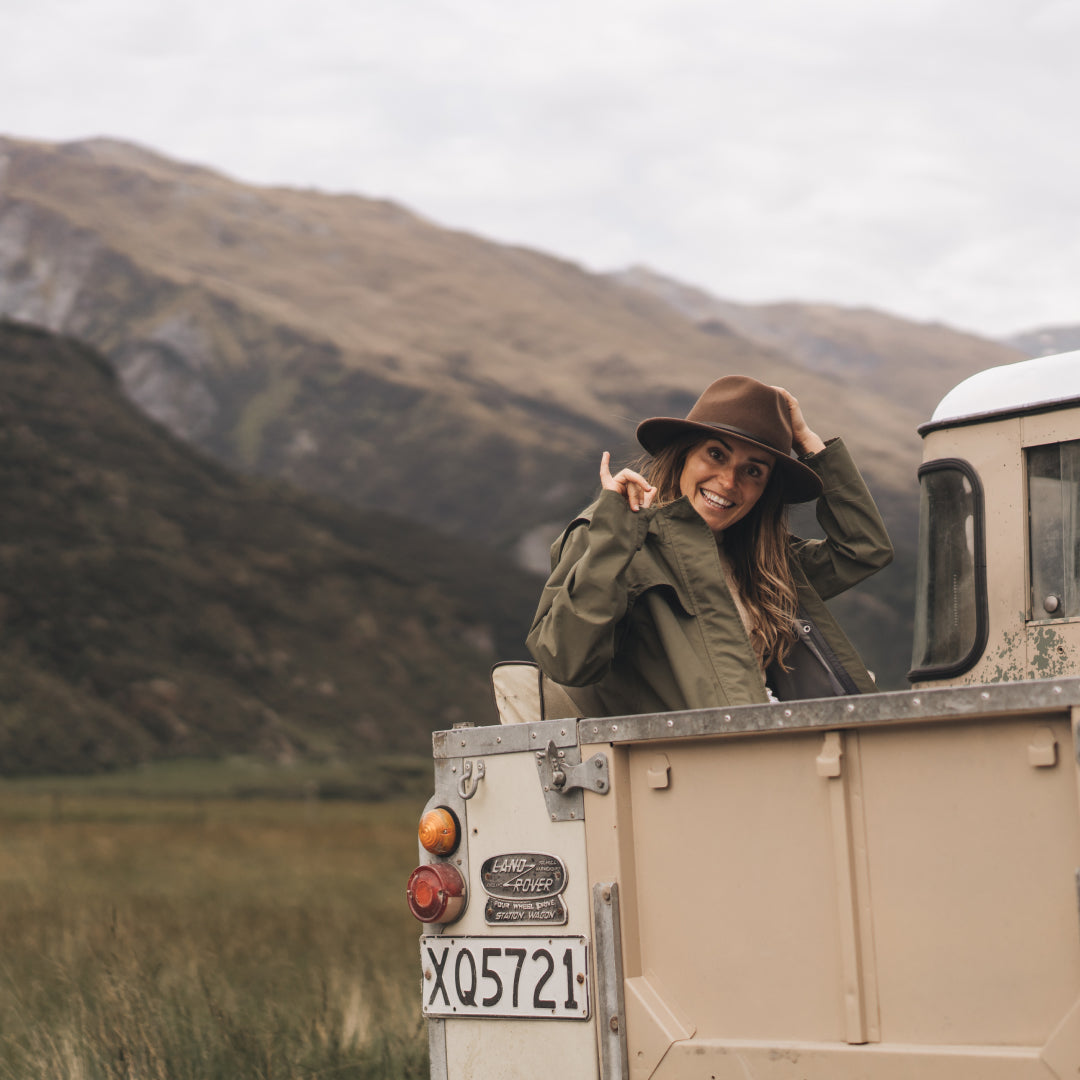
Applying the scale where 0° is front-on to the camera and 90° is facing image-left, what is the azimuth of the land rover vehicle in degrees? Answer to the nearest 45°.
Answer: approximately 225°
